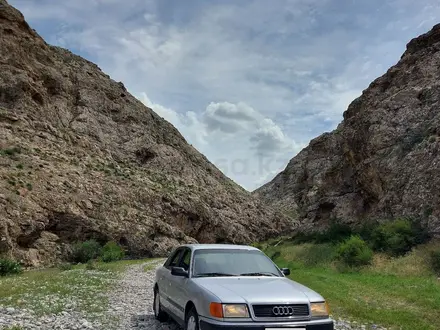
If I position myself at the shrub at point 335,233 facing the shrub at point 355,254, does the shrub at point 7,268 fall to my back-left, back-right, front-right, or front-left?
front-right

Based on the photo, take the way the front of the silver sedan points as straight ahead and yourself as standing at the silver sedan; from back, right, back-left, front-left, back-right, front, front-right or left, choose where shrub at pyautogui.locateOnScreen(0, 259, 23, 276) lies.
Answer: back

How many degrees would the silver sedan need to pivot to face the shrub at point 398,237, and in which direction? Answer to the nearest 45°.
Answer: approximately 90° to its left

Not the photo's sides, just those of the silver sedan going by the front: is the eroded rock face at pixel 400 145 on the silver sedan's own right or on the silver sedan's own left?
on the silver sedan's own left

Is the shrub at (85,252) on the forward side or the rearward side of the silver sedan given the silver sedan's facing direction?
on the rearward side

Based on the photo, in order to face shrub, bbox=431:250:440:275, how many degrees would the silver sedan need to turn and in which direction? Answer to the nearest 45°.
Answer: approximately 90° to its left

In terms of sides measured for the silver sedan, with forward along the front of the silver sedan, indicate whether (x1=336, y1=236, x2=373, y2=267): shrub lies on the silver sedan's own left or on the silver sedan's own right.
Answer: on the silver sedan's own left

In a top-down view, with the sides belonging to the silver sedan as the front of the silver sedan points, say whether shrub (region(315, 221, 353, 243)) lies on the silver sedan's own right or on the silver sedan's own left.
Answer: on the silver sedan's own left

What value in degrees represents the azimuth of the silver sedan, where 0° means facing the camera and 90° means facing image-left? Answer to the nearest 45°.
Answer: approximately 315°

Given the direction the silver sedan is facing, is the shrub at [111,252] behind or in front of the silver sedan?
behind

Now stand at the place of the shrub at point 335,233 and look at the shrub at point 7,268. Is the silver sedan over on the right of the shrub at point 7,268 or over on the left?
left
